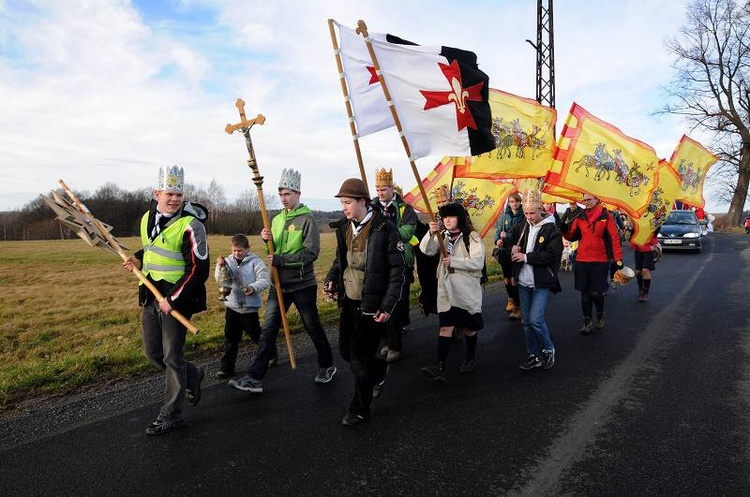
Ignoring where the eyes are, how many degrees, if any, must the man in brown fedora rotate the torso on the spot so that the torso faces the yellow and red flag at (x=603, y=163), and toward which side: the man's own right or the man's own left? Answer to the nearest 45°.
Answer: approximately 180°

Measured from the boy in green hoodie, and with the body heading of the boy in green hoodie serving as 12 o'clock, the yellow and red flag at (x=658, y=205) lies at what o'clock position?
The yellow and red flag is roughly at 7 o'clock from the boy in green hoodie.

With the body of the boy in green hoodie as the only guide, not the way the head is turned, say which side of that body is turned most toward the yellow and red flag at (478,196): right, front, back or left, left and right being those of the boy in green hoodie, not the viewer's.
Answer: back

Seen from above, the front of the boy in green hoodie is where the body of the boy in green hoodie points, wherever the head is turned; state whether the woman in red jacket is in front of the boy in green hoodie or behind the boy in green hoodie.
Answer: behind

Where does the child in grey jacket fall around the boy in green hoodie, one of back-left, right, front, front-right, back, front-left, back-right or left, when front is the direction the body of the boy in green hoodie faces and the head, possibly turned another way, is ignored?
right

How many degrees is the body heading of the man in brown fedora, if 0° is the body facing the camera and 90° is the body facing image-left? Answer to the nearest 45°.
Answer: approximately 45°

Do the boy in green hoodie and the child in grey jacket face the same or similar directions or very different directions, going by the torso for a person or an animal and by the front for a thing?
same or similar directions

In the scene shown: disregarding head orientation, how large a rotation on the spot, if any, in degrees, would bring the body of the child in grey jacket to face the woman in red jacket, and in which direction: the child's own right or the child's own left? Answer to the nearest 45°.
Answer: approximately 135° to the child's own left

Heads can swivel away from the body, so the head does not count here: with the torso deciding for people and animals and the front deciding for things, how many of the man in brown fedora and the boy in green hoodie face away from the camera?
0

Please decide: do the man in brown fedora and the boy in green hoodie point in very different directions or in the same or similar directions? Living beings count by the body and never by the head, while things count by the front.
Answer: same or similar directions

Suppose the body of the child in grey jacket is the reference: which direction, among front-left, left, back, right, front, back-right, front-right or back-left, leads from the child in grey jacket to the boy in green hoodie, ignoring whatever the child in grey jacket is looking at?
left

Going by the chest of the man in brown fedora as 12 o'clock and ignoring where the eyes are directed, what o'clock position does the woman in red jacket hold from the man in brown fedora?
The woman in red jacket is roughly at 6 o'clock from the man in brown fedora.

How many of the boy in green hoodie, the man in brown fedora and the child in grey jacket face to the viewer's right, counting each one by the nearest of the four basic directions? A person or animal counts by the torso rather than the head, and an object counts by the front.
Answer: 0

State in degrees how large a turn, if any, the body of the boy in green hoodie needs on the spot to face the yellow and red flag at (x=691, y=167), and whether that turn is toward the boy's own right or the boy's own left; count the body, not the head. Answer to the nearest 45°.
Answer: approximately 180°

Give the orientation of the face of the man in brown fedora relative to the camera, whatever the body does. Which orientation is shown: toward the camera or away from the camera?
toward the camera

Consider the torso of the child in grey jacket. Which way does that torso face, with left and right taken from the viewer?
facing the viewer and to the left of the viewer
